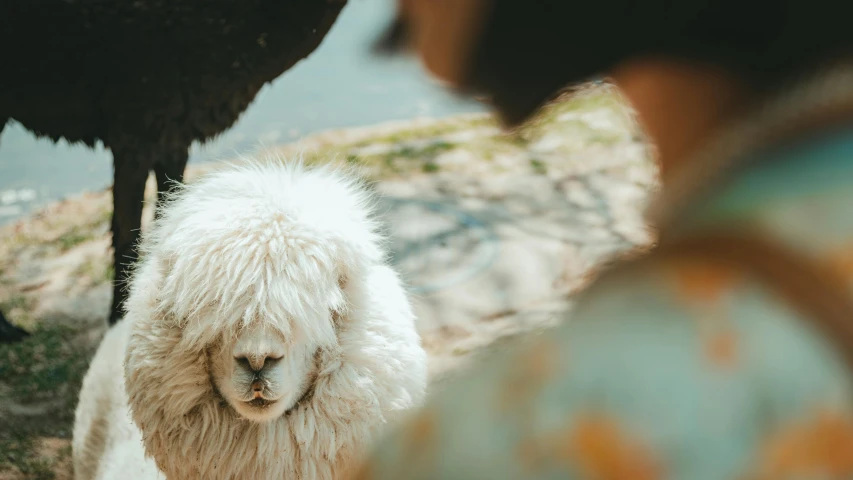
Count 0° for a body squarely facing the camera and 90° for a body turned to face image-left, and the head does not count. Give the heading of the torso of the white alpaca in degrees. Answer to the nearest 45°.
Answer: approximately 0°
